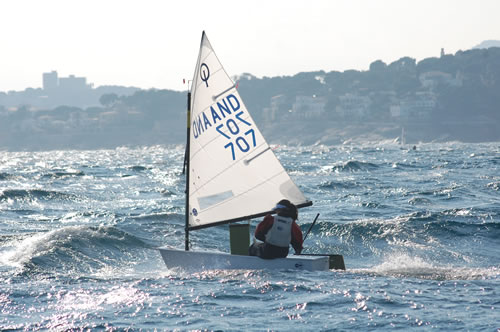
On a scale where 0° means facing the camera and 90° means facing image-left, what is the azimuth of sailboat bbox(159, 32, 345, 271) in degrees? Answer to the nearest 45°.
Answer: approximately 90°
